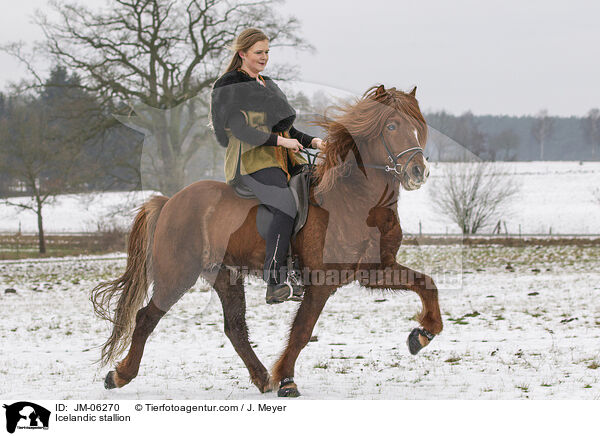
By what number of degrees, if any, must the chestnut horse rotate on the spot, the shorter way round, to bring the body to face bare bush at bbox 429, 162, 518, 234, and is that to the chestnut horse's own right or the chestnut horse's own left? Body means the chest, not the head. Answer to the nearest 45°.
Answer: approximately 90° to the chestnut horse's own left

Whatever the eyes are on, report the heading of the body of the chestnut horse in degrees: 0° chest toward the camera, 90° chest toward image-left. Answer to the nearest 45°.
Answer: approximately 270°

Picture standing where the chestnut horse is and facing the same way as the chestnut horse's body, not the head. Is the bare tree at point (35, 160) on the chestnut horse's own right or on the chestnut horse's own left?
on the chestnut horse's own left

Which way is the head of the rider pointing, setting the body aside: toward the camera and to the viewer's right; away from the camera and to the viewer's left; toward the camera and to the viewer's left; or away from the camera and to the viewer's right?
toward the camera and to the viewer's right

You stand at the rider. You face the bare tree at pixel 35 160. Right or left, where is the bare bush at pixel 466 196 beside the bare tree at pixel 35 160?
right

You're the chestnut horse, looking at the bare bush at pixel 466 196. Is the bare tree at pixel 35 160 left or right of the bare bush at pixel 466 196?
left
